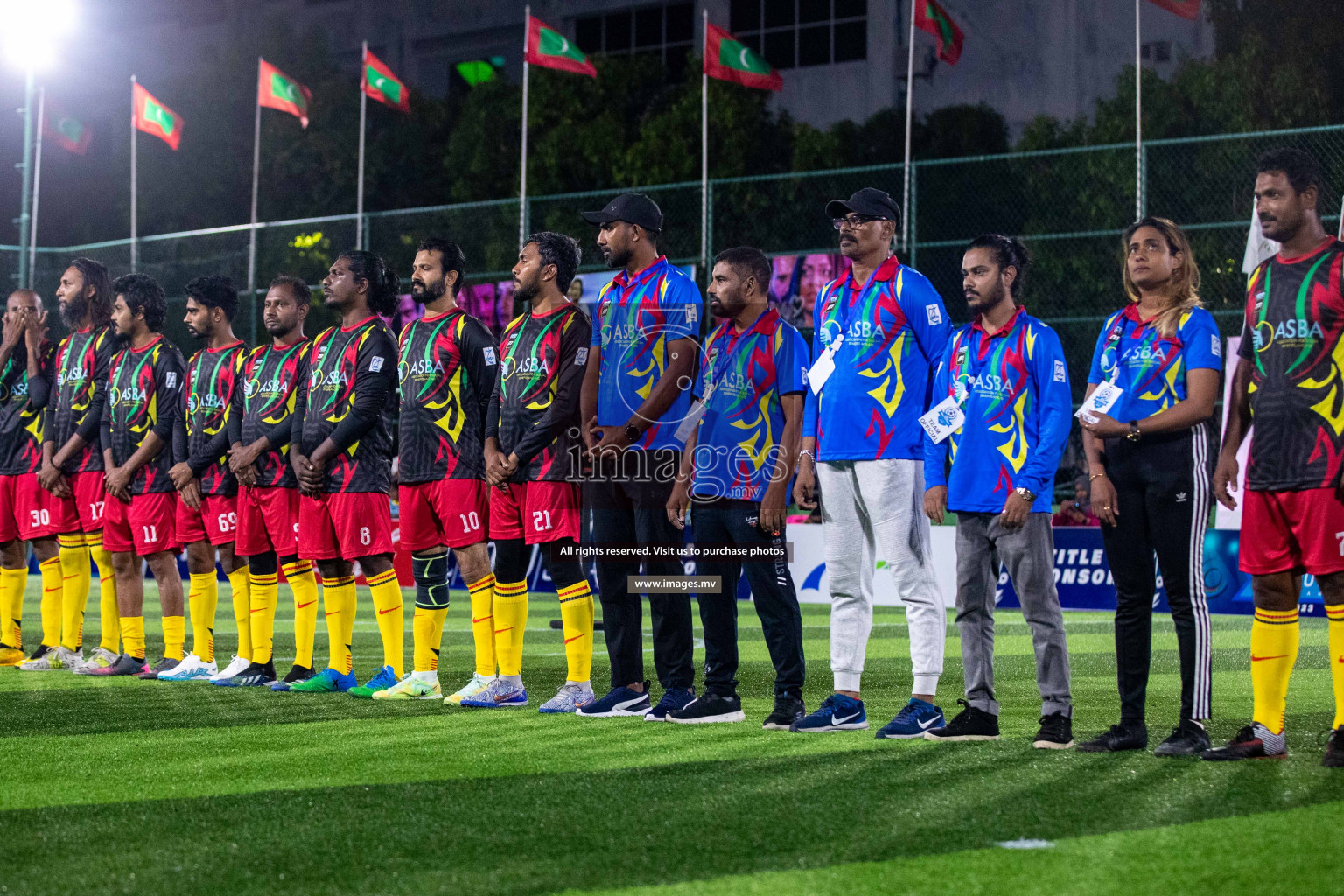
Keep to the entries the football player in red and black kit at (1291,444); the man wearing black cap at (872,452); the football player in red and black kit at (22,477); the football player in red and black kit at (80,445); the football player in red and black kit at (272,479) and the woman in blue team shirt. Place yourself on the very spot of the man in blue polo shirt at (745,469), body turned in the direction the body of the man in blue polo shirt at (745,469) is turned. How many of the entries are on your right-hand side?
3

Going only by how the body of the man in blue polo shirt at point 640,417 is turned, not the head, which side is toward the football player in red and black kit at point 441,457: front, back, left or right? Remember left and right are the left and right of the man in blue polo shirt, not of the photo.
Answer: right

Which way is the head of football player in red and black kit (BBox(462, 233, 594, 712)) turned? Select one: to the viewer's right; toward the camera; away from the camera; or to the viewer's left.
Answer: to the viewer's left

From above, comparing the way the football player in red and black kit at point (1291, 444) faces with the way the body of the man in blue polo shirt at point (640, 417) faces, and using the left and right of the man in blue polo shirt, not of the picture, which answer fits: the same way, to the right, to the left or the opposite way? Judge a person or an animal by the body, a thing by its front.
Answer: the same way

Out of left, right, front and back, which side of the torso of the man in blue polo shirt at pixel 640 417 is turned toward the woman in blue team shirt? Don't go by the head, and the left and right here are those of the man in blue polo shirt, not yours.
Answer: left

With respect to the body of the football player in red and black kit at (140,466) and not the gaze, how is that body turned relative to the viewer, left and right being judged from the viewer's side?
facing the viewer and to the left of the viewer

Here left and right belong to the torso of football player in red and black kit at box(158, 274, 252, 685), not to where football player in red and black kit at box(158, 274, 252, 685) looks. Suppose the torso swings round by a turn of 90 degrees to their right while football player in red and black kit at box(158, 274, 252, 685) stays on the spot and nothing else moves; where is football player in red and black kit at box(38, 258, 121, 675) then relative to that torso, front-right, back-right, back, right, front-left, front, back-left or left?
front

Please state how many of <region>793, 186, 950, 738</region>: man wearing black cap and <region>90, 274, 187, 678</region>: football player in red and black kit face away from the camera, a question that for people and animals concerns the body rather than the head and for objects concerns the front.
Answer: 0

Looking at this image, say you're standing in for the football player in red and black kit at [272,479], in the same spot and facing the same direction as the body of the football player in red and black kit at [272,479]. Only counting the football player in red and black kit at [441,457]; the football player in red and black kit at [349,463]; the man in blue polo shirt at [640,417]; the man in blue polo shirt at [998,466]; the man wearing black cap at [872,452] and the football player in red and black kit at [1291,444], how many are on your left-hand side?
6

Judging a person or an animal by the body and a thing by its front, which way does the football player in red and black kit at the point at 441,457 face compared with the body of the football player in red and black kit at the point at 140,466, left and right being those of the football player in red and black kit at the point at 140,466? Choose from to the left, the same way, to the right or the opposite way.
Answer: the same way

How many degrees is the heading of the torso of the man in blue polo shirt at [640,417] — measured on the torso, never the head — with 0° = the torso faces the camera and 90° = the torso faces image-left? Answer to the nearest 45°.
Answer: approximately 45°

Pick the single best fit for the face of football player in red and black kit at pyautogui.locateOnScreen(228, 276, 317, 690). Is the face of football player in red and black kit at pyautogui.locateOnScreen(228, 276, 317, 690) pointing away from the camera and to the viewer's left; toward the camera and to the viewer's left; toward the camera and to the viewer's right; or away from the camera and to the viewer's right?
toward the camera and to the viewer's left

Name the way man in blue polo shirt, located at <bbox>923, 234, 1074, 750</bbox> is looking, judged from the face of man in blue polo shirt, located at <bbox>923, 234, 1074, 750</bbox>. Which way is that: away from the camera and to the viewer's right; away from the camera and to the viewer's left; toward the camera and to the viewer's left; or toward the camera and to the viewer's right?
toward the camera and to the viewer's left

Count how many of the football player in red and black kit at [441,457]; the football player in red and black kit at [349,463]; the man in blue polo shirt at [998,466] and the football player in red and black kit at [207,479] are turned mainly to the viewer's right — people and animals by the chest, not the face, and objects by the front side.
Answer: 0

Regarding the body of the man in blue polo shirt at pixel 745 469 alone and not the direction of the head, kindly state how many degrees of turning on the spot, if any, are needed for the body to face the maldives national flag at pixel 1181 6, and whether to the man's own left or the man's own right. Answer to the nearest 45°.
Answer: approximately 180°
